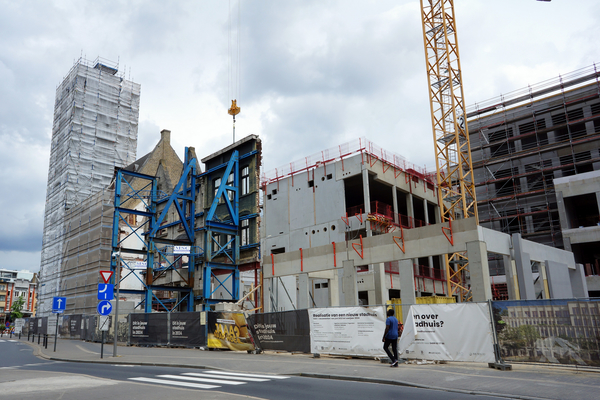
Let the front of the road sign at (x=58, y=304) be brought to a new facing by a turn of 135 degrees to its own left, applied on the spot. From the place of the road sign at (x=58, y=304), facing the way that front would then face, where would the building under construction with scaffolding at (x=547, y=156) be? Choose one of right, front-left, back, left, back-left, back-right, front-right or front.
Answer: front-right

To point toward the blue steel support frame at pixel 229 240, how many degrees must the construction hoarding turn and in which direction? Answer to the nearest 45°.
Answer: approximately 135° to its right

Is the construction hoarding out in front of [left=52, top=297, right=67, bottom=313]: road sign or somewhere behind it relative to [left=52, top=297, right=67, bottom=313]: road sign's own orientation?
in front

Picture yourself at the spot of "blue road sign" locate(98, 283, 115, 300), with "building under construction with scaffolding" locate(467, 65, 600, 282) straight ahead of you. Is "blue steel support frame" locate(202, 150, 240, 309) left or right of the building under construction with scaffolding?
left

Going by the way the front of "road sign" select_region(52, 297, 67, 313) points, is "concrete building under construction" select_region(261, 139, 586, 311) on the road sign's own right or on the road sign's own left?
on the road sign's own left

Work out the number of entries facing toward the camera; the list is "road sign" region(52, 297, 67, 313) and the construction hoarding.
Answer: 2

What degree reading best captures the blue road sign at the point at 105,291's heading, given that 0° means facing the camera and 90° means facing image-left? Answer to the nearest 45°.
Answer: approximately 0°

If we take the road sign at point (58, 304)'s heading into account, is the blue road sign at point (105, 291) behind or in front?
in front

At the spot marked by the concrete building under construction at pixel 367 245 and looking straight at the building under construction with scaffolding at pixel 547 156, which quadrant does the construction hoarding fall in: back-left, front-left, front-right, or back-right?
back-right

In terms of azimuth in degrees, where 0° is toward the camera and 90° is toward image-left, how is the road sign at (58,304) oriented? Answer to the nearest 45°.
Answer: approximately 0°
